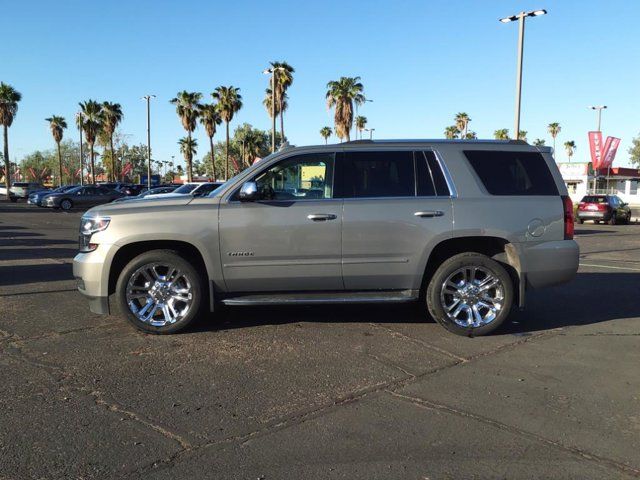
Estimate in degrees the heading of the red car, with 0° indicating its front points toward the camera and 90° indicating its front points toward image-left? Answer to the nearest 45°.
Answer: approximately 225°

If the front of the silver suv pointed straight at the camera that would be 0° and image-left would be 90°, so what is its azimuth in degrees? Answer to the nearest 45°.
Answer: approximately 90°

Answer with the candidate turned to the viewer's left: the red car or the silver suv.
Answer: the silver suv

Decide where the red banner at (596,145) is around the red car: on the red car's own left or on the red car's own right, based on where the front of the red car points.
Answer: on the red car's own left

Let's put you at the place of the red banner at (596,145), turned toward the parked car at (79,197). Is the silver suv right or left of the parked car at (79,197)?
left

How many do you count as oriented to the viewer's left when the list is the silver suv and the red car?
1

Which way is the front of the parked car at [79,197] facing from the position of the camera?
facing the viewer and to the left of the viewer

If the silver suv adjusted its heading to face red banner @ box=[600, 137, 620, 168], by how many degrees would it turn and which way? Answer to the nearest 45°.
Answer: approximately 135° to its right

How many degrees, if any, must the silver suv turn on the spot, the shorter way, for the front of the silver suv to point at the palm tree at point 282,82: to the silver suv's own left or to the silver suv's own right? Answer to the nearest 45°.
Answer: approximately 90° to the silver suv's own right

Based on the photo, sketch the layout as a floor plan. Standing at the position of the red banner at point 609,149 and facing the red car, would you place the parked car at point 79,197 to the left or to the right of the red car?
right

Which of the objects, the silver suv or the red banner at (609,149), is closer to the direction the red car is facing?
the red banner

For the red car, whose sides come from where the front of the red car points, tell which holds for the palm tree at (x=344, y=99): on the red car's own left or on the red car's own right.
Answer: on the red car's own left

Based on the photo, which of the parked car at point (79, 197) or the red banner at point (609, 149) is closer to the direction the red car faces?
the red banner
